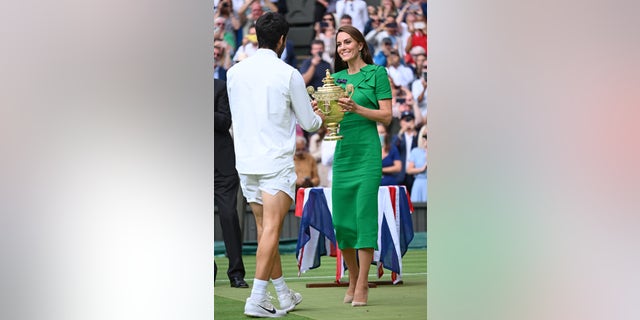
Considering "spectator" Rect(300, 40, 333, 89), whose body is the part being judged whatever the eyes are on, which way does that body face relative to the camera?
toward the camera

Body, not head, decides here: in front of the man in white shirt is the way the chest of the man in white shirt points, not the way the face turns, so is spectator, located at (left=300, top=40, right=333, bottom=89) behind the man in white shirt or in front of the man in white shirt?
in front

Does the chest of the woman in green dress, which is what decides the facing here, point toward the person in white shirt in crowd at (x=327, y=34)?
no

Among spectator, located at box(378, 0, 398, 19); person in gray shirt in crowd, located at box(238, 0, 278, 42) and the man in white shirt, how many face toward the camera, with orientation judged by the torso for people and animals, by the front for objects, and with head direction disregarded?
2

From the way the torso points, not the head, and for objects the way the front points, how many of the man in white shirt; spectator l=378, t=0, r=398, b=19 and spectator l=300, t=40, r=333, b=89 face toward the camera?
2

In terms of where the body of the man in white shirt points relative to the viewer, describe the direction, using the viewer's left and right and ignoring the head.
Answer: facing away from the viewer and to the right of the viewer

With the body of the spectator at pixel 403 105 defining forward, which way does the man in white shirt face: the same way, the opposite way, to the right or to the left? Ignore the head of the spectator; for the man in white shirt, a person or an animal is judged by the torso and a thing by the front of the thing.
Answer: the opposite way

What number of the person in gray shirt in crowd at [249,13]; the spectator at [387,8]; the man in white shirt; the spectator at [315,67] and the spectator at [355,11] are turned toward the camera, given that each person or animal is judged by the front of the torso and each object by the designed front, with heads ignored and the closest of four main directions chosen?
4

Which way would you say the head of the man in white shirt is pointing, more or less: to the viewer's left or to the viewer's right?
to the viewer's right

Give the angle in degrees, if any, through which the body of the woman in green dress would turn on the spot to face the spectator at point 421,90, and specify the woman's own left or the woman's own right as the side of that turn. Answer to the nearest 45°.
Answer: approximately 135° to the woman's own right

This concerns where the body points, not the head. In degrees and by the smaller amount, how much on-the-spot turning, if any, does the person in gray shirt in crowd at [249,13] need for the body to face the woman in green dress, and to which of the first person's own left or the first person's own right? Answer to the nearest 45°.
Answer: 0° — they already face them

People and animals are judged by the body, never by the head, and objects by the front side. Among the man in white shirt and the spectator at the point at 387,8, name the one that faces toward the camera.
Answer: the spectator

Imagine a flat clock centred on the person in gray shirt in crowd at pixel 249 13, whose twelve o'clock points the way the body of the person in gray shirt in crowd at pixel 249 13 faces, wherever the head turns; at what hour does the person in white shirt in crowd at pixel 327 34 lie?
the person in white shirt in crowd at pixel 327 34 is roughly at 9 o'clock from the person in gray shirt in crowd at pixel 249 13.

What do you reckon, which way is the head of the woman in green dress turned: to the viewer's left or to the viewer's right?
to the viewer's left

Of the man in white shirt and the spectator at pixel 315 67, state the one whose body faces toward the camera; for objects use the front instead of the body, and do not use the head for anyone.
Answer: the spectator

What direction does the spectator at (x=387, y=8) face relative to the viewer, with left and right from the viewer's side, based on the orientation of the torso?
facing the viewer

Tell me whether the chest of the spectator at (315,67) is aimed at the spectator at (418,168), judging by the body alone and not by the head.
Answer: no

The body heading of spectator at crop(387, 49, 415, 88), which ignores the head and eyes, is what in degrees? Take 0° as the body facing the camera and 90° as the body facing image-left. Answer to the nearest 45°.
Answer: approximately 45°

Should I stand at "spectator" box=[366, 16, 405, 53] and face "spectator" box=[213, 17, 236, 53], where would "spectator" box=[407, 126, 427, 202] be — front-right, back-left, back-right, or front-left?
back-left

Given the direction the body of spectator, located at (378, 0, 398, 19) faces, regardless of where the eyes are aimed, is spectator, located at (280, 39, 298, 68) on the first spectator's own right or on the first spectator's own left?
on the first spectator's own right

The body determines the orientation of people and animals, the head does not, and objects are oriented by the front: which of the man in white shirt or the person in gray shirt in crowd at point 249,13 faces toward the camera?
the person in gray shirt in crowd
